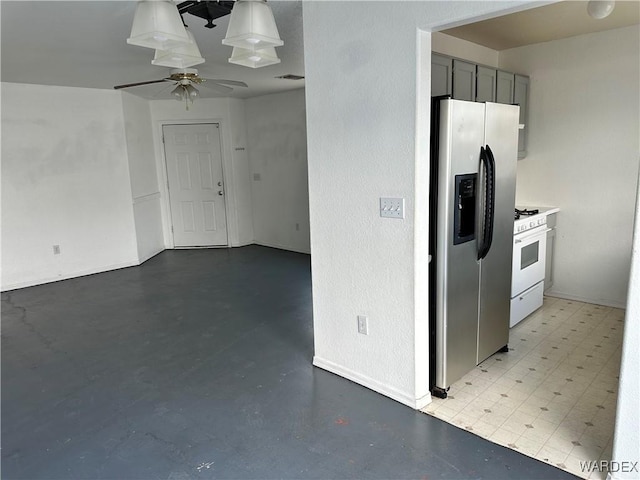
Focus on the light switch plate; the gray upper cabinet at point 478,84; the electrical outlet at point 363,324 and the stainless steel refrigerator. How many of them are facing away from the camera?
0

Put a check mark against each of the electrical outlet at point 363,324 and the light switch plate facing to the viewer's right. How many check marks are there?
0

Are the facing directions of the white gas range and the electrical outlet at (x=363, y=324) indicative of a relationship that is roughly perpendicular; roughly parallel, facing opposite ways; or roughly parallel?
roughly perpendicular

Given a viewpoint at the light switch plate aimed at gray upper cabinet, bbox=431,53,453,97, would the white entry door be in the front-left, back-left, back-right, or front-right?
front-left

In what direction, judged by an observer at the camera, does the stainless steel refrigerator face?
facing the viewer and to the right of the viewer

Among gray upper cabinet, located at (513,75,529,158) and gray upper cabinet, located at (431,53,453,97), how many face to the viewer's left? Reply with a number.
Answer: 0

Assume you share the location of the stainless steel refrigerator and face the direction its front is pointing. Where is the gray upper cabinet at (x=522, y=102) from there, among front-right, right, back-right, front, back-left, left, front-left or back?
back-left

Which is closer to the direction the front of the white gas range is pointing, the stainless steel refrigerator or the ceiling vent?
the stainless steel refrigerator

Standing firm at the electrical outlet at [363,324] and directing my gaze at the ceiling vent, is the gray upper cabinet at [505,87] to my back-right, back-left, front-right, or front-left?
front-right

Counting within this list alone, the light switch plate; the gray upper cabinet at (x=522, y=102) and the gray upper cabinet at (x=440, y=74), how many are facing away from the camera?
0

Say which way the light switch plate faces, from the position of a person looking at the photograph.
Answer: facing the viewer and to the left of the viewer
